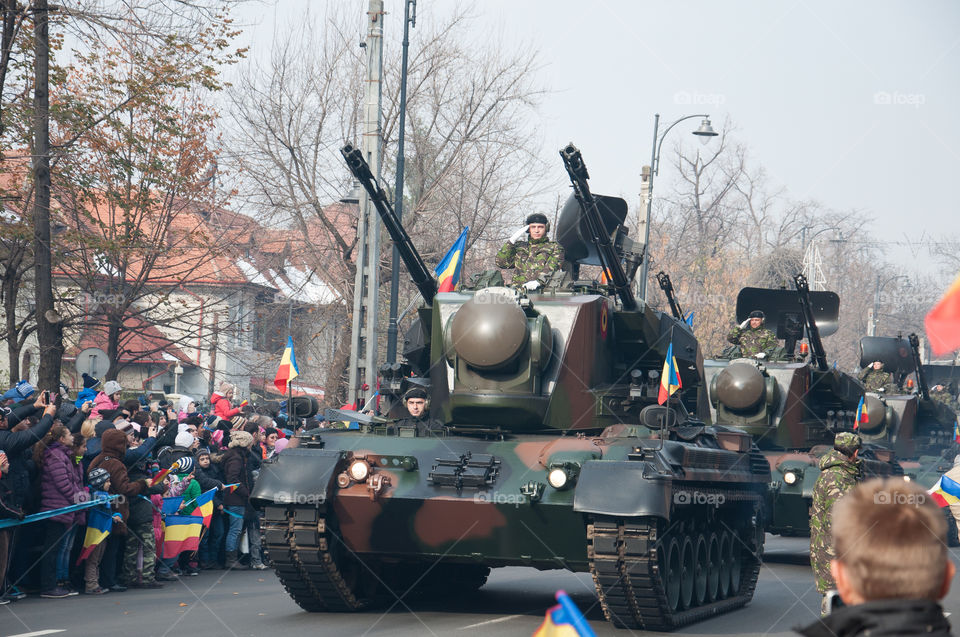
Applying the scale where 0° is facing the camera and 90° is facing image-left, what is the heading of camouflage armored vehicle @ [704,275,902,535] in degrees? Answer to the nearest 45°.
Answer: approximately 45°

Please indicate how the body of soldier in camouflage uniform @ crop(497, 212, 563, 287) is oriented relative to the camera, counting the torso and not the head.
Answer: toward the camera

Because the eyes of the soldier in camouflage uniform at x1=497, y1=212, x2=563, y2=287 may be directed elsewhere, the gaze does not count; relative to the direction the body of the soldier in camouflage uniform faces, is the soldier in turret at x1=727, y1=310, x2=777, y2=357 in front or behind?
behind

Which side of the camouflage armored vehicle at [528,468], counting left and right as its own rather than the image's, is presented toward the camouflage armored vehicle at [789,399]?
back

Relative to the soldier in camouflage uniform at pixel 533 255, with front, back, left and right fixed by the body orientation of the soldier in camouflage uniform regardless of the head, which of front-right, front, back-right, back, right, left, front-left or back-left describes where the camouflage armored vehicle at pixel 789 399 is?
back-left

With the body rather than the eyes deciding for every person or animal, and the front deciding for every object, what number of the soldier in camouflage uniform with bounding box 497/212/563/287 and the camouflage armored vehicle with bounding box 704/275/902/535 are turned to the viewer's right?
0

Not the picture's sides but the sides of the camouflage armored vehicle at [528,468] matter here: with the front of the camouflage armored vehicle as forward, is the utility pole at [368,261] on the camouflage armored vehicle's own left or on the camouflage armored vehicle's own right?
on the camouflage armored vehicle's own right
